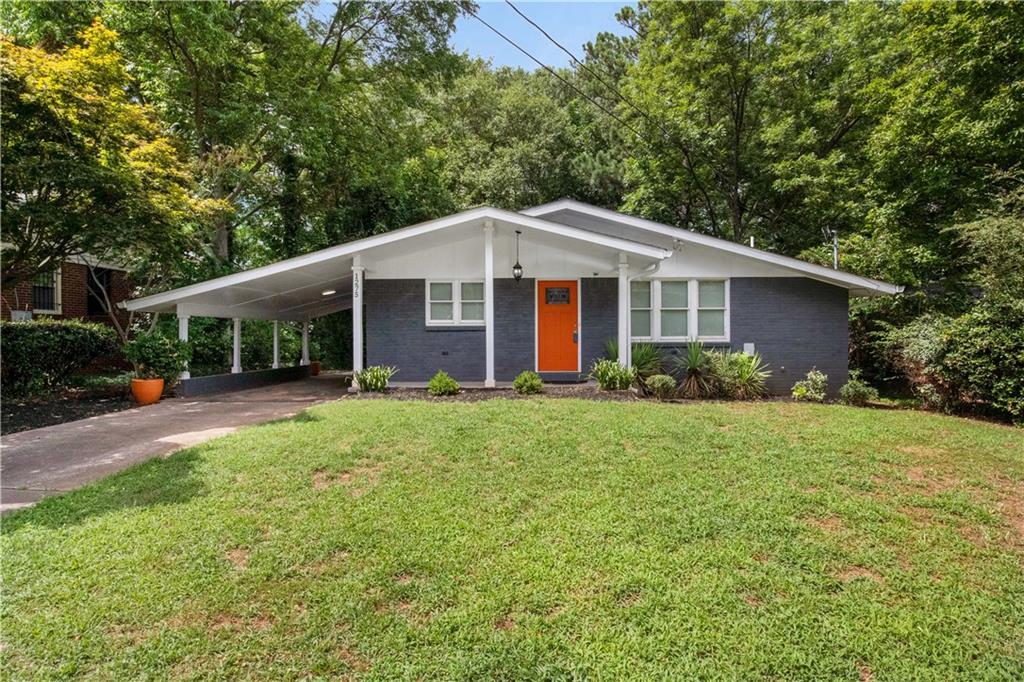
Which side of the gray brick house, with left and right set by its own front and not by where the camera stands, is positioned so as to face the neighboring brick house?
right

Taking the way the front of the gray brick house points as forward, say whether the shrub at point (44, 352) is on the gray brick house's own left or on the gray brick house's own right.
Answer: on the gray brick house's own right

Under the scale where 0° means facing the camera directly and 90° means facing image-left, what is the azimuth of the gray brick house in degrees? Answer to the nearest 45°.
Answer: approximately 0°

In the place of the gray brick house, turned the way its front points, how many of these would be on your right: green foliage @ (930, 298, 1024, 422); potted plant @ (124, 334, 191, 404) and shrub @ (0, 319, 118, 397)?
2

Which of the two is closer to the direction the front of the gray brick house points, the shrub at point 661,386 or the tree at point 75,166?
the shrub

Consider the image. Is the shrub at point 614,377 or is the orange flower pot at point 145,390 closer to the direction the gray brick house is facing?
the shrub

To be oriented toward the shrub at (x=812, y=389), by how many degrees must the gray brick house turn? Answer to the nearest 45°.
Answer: approximately 90° to its left

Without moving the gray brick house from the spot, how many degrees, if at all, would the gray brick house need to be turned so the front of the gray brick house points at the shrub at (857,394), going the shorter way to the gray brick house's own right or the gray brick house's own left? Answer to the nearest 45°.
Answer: approximately 90° to the gray brick house's own left

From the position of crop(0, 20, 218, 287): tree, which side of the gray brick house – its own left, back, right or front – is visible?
right
